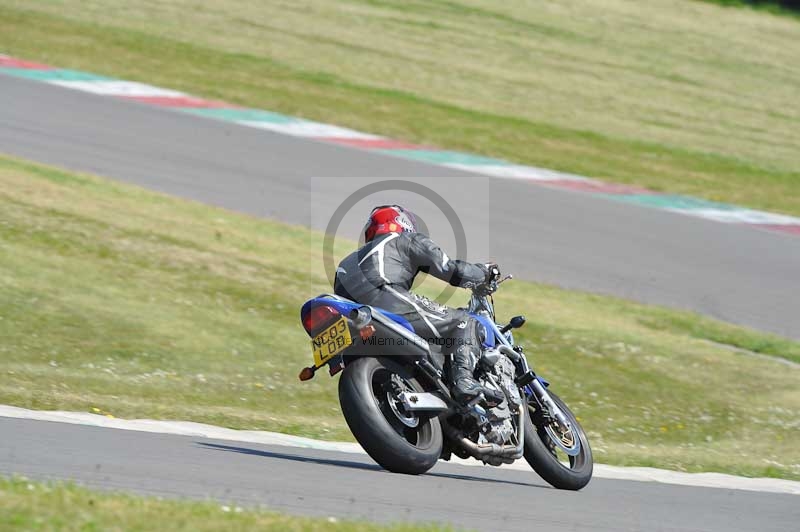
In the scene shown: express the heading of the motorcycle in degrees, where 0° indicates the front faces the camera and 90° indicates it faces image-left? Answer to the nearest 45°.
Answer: approximately 225°

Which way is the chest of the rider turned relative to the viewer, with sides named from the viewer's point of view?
facing away from the viewer and to the right of the viewer
